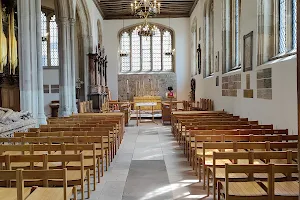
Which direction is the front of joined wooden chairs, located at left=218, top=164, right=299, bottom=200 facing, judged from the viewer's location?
facing away from the viewer

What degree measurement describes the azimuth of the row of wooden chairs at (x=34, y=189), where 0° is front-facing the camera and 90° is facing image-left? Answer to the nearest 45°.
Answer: approximately 180°

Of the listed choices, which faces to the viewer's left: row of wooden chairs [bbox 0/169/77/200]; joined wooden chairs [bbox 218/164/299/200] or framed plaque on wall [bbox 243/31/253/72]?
the framed plaque on wall

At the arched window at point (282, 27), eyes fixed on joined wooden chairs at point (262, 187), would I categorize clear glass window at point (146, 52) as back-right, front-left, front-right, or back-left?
back-right

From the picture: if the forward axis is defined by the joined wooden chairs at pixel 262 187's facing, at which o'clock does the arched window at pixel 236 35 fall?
The arched window is roughly at 12 o'clock from the joined wooden chairs.

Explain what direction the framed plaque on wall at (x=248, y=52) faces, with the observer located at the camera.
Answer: facing to the left of the viewer

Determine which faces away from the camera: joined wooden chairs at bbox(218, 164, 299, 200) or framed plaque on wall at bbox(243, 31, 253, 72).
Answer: the joined wooden chairs

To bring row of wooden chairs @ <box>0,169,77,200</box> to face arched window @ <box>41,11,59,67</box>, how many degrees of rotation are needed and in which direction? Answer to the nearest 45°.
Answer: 0° — it already faces it
